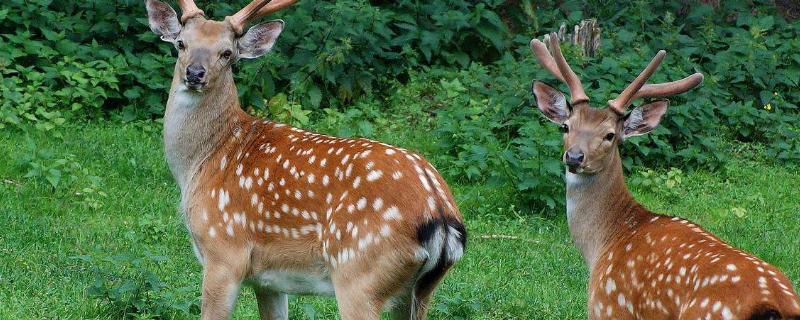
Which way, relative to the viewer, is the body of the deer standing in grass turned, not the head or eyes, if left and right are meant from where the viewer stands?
facing away from the viewer and to the left of the viewer

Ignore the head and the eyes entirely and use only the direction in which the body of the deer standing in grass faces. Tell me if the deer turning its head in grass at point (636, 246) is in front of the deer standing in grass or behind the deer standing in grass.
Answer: behind

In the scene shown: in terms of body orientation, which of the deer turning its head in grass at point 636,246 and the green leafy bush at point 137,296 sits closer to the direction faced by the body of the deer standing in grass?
the green leafy bush
